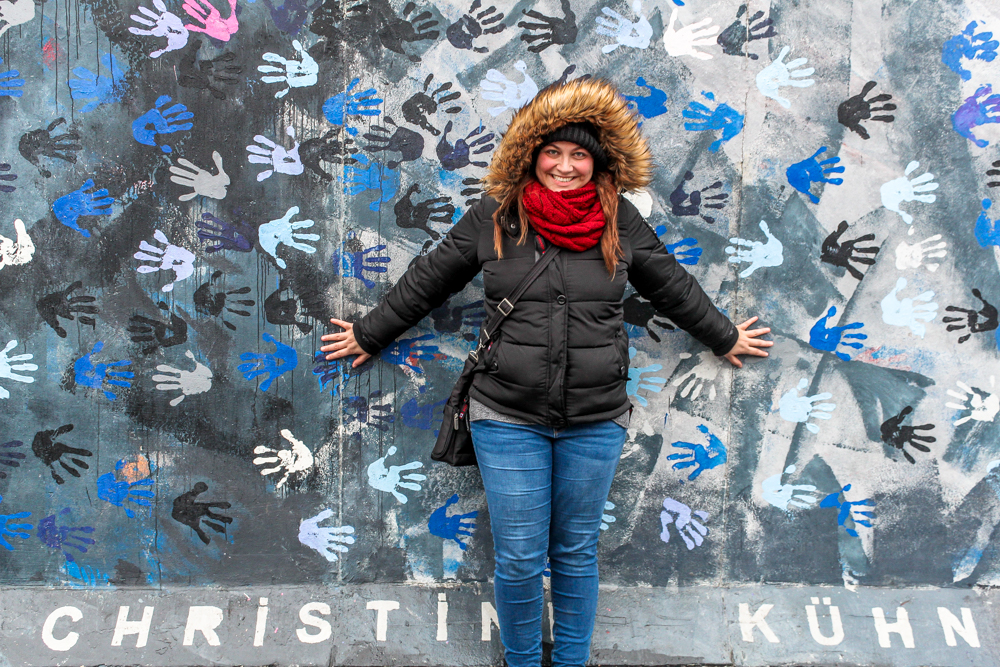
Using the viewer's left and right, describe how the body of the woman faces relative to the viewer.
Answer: facing the viewer
